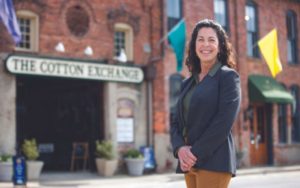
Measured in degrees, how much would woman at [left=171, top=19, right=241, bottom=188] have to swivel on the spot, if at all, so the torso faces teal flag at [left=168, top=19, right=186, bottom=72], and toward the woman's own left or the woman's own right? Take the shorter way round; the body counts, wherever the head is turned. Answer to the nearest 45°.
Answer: approximately 135° to the woman's own right

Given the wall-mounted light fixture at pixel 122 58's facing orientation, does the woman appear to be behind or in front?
in front

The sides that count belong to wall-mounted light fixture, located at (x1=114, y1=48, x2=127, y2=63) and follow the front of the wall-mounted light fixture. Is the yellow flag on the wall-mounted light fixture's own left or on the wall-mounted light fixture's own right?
on the wall-mounted light fixture's own left

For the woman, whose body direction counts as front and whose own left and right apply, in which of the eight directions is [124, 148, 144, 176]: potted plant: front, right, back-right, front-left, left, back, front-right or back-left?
back-right

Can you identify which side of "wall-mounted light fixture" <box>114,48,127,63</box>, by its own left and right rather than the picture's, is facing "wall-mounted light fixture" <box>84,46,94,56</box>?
right

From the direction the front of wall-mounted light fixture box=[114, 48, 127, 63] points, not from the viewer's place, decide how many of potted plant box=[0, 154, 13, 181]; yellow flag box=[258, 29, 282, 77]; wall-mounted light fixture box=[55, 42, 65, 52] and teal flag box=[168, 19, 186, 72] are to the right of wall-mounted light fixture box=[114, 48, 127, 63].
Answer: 2

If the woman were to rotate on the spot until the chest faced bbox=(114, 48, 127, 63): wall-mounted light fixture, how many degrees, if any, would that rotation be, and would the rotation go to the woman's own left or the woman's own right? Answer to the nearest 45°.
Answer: approximately 135° to the woman's own right

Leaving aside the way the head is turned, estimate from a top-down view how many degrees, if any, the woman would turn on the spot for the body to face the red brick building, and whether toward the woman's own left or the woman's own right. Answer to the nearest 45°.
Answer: approximately 135° to the woman's own right

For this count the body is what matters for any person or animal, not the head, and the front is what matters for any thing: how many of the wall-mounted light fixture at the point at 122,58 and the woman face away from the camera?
0

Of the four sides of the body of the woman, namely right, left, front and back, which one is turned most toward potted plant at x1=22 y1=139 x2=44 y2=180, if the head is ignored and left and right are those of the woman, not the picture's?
right

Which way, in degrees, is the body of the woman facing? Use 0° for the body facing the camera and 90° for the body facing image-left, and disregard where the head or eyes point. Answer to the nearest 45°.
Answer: approximately 45°
